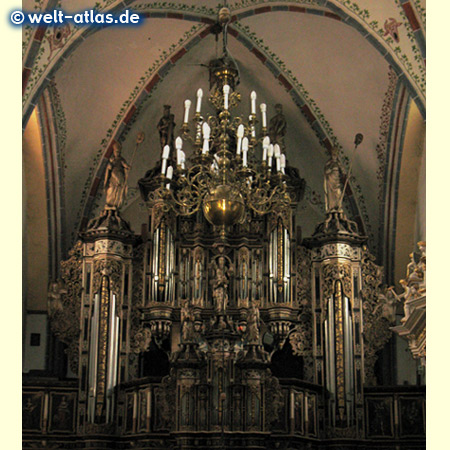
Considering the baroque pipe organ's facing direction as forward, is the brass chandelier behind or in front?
in front

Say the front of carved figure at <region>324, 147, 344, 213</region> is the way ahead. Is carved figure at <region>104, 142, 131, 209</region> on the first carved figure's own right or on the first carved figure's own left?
on the first carved figure's own right

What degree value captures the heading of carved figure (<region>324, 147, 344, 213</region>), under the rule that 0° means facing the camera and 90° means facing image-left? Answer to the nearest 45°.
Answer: approximately 0°

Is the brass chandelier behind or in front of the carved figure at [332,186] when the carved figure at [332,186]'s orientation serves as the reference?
in front

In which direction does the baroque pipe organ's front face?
toward the camera

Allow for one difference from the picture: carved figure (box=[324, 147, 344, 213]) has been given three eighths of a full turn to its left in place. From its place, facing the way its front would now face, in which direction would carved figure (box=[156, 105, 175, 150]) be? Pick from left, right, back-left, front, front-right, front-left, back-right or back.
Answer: back-left
